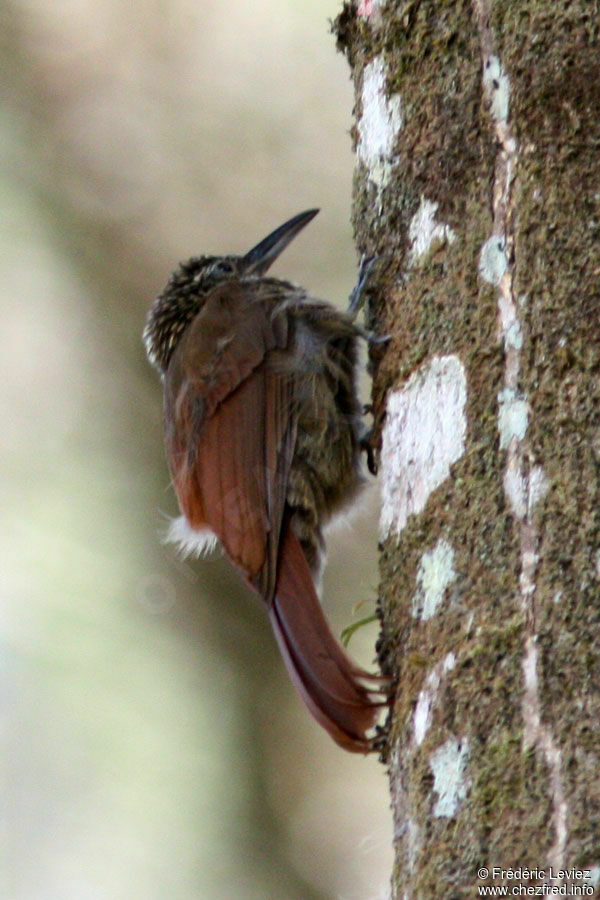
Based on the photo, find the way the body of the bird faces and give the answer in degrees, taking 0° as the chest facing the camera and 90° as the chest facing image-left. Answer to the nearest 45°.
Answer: approximately 270°
